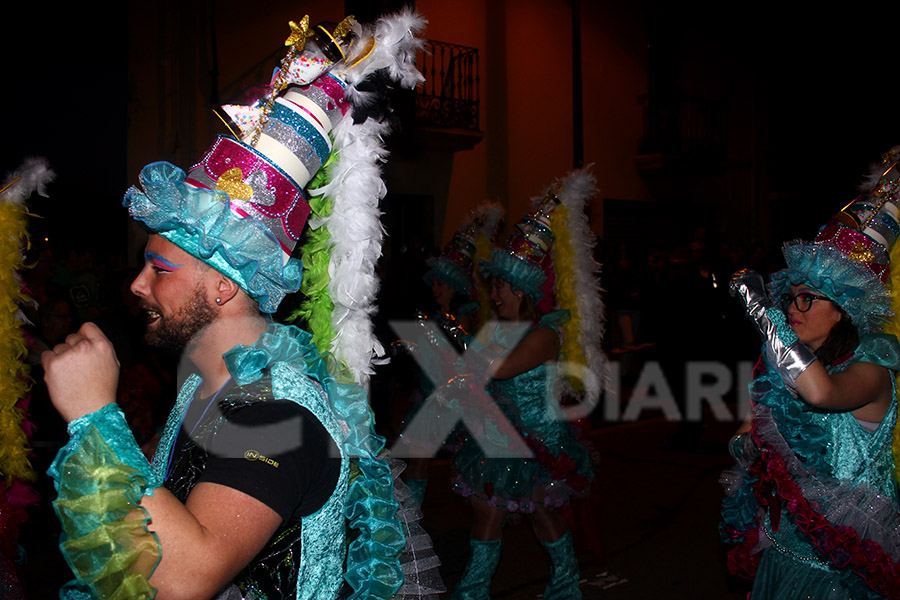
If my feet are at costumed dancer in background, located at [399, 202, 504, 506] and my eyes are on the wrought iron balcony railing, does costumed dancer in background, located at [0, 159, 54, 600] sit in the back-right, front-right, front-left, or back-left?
back-left

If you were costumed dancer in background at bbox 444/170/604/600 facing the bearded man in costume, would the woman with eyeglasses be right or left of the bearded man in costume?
left

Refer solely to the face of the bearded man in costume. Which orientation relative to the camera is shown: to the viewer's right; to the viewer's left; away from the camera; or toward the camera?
to the viewer's left

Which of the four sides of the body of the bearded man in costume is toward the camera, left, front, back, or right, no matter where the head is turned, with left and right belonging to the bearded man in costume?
left

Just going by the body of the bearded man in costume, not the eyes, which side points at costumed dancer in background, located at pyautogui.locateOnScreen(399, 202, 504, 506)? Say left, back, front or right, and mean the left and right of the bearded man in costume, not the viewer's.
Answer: right

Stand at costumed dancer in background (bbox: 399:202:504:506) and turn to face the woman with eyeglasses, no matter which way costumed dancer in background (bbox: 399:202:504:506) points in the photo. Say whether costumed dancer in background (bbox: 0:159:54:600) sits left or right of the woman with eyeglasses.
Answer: right

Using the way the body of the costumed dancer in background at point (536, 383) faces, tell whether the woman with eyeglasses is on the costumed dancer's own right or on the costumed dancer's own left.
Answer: on the costumed dancer's own left

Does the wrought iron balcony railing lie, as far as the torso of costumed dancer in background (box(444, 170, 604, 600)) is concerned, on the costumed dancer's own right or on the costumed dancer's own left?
on the costumed dancer's own right
